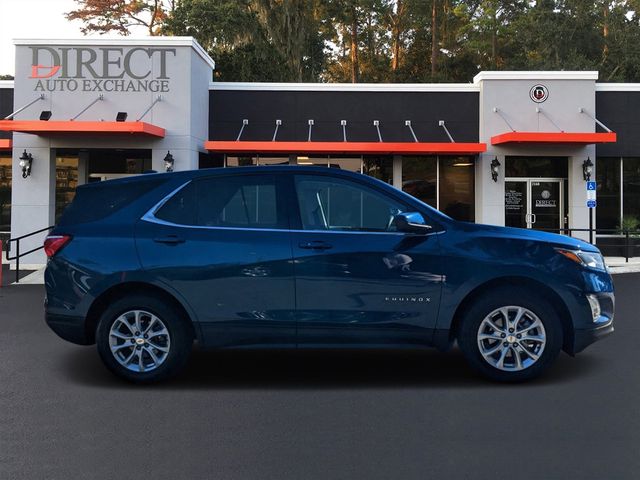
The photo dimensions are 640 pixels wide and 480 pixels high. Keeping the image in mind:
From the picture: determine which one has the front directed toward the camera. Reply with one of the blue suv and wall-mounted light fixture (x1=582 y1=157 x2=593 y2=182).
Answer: the wall-mounted light fixture

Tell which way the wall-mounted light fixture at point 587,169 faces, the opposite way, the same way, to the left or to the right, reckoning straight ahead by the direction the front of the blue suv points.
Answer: to the right

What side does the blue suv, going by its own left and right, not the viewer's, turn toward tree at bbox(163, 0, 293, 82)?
left

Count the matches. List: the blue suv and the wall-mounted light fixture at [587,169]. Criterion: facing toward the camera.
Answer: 1

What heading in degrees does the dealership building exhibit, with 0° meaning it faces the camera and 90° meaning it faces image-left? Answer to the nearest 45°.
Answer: approximately 0°

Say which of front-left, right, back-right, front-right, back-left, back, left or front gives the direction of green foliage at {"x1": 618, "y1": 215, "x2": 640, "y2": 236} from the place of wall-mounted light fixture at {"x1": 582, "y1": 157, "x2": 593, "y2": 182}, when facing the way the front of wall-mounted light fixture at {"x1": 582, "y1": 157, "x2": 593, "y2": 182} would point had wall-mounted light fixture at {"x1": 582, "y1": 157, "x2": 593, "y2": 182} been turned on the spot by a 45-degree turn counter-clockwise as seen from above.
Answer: left

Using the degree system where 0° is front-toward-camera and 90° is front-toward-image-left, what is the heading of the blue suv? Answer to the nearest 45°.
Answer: approximately 270°

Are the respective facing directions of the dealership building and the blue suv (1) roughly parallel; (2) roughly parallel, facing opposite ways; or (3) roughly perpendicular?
roughly perpendicular

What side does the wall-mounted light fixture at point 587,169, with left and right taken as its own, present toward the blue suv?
front

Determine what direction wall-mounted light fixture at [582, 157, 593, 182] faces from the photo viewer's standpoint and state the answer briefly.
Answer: facing the viewer

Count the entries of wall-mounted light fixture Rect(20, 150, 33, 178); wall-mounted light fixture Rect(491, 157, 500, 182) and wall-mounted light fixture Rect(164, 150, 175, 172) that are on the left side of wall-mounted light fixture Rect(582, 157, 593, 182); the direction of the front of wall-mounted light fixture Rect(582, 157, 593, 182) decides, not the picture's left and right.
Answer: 0

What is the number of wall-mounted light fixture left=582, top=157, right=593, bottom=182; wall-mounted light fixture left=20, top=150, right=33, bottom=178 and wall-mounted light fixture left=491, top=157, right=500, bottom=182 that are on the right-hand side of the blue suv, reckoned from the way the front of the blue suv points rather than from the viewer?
0

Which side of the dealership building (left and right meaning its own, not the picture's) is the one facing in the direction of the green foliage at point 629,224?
left

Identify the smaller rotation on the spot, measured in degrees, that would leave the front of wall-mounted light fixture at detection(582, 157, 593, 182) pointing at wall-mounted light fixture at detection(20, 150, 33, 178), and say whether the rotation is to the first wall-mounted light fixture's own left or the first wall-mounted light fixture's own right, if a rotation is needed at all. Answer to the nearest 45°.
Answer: approximately 45° to the first wall-mounted light fixture's own right

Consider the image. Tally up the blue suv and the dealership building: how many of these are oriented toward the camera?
1

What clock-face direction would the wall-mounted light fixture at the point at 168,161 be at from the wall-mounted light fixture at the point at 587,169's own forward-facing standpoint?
the wall-mounted light fixture at the point at 168,161 is roughly at 2 o'clock from the wall-mounted light fixture at the point at 587,169.
